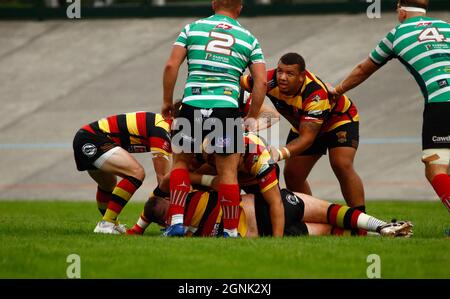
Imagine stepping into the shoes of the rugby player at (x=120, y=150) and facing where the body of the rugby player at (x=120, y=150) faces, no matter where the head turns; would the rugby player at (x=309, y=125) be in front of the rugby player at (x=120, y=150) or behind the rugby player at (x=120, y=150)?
in front

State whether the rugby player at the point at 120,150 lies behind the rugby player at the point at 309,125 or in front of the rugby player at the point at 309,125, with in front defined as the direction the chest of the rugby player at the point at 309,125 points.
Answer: in front

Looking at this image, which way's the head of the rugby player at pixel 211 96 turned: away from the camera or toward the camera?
away from the camera

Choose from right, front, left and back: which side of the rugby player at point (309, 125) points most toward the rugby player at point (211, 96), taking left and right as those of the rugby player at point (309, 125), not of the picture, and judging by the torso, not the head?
front

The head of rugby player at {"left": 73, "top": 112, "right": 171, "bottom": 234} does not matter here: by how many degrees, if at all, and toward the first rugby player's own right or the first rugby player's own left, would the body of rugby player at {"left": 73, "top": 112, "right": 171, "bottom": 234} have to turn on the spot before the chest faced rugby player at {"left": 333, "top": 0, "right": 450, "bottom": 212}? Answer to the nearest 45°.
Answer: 0° — they already face them

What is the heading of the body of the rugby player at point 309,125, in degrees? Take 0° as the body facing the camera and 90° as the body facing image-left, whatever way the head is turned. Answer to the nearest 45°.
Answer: approximately 45°

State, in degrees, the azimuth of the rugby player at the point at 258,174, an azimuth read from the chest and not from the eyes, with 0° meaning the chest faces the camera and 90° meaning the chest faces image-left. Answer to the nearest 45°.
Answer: approximately 45°

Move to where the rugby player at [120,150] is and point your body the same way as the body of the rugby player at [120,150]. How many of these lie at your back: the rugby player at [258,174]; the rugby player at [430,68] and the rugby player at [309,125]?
0

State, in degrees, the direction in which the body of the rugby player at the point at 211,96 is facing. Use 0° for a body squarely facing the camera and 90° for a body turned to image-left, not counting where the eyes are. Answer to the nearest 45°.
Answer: approximately 180°

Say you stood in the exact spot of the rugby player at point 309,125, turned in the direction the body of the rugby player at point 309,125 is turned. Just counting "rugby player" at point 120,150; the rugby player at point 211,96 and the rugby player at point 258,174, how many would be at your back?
0

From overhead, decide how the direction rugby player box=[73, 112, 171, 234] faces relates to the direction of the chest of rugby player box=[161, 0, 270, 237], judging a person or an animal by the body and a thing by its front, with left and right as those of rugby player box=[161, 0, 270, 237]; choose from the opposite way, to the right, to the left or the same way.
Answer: to the right

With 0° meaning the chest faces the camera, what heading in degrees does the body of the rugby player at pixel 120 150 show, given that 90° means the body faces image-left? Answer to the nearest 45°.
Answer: approximately 270°

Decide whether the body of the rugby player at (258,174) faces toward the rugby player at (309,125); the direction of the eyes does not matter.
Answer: no

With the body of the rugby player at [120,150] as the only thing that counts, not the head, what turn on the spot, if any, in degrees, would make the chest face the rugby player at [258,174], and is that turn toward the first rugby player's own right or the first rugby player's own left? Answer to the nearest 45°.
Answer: approximately 45° to the first rugby player's own right

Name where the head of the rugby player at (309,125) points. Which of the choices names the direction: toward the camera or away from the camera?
toward the camera
